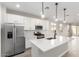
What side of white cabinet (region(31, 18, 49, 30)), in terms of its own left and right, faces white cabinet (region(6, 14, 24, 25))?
right

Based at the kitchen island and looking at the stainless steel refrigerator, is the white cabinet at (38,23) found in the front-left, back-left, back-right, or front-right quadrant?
front-right

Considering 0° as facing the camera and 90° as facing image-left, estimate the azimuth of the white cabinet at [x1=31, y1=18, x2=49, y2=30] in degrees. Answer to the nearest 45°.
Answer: approximately 315°

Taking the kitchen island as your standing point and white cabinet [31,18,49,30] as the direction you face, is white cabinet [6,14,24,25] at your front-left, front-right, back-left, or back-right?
front-left

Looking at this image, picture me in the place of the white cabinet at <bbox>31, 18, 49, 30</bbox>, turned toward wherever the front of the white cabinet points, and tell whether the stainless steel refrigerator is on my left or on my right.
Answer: on my right

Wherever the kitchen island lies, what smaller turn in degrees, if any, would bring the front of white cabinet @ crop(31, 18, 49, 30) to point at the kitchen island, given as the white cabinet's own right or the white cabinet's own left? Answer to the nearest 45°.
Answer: approximately 45° to the white cabinet's own right
